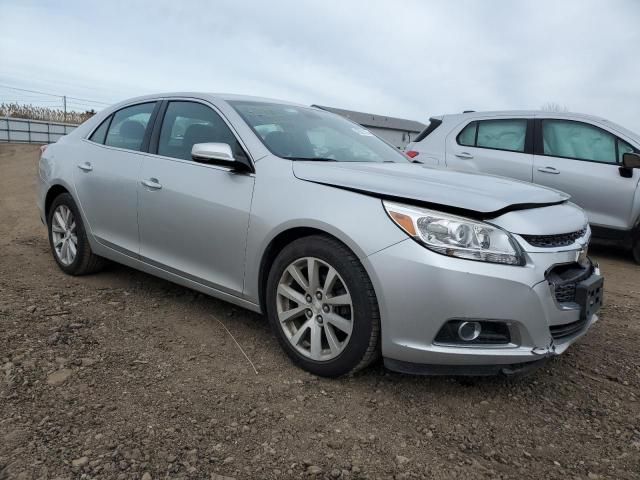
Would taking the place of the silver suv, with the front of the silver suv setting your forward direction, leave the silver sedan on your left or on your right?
on your right

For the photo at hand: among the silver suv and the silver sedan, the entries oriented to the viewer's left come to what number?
0

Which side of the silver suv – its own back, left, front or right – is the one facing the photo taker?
right

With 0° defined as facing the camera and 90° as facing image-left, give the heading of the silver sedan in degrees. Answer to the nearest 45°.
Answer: approximately 315°

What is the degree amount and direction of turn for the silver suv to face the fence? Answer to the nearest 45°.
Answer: approximately 135° to its left

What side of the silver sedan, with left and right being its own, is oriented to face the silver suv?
left

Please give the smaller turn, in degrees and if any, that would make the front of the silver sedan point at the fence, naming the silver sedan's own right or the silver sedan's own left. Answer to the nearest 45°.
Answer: approximately 180°
